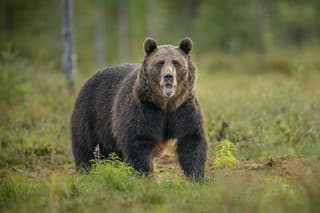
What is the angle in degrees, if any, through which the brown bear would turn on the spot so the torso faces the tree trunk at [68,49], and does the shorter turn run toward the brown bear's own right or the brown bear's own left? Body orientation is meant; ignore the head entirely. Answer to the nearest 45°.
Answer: approximately 135° to the brown bear's own left

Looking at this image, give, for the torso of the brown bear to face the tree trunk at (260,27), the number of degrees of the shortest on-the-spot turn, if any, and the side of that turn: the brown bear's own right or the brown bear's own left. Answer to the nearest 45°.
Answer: approximately 135° to the brown bear's own left

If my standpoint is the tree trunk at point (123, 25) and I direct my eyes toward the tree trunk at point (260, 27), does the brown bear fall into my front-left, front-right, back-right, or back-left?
front-right

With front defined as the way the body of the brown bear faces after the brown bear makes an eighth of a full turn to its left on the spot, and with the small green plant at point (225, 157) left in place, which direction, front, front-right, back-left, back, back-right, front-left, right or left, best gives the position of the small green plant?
front-left

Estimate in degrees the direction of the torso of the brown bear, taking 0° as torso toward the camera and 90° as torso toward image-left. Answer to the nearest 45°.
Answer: approximately 315°

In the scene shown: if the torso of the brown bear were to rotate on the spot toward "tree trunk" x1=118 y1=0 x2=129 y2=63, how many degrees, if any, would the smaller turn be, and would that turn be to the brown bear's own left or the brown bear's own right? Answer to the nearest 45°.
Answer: approximately 135° to the brown bear's own left
